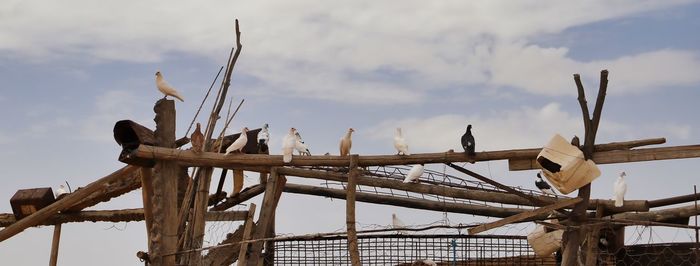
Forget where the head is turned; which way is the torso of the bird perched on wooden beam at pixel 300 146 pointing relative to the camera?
to the viewer's left

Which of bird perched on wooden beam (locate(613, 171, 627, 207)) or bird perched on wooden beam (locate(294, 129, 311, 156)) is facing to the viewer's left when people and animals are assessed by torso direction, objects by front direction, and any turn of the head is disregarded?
bird perched on wooden beam (locate(294, 129, 311, 156))

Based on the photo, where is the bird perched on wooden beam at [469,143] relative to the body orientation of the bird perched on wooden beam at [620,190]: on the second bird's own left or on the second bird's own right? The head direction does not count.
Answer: on the second bird's own right

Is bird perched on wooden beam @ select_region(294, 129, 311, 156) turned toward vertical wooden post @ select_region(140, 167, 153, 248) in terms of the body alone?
yes

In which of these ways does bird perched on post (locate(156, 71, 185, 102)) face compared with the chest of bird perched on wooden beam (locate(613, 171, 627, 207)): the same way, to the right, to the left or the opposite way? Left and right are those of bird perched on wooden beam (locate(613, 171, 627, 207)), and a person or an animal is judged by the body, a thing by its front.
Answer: to the right

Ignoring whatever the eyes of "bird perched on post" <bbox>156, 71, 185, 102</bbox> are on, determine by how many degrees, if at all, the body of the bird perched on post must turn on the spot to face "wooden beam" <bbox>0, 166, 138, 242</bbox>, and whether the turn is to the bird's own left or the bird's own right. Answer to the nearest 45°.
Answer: approximately 45° to the bird's own right

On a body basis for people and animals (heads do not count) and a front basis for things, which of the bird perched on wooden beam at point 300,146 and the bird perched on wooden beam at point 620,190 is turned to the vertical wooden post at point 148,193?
the bird perched on wooden beam at point 300,146
